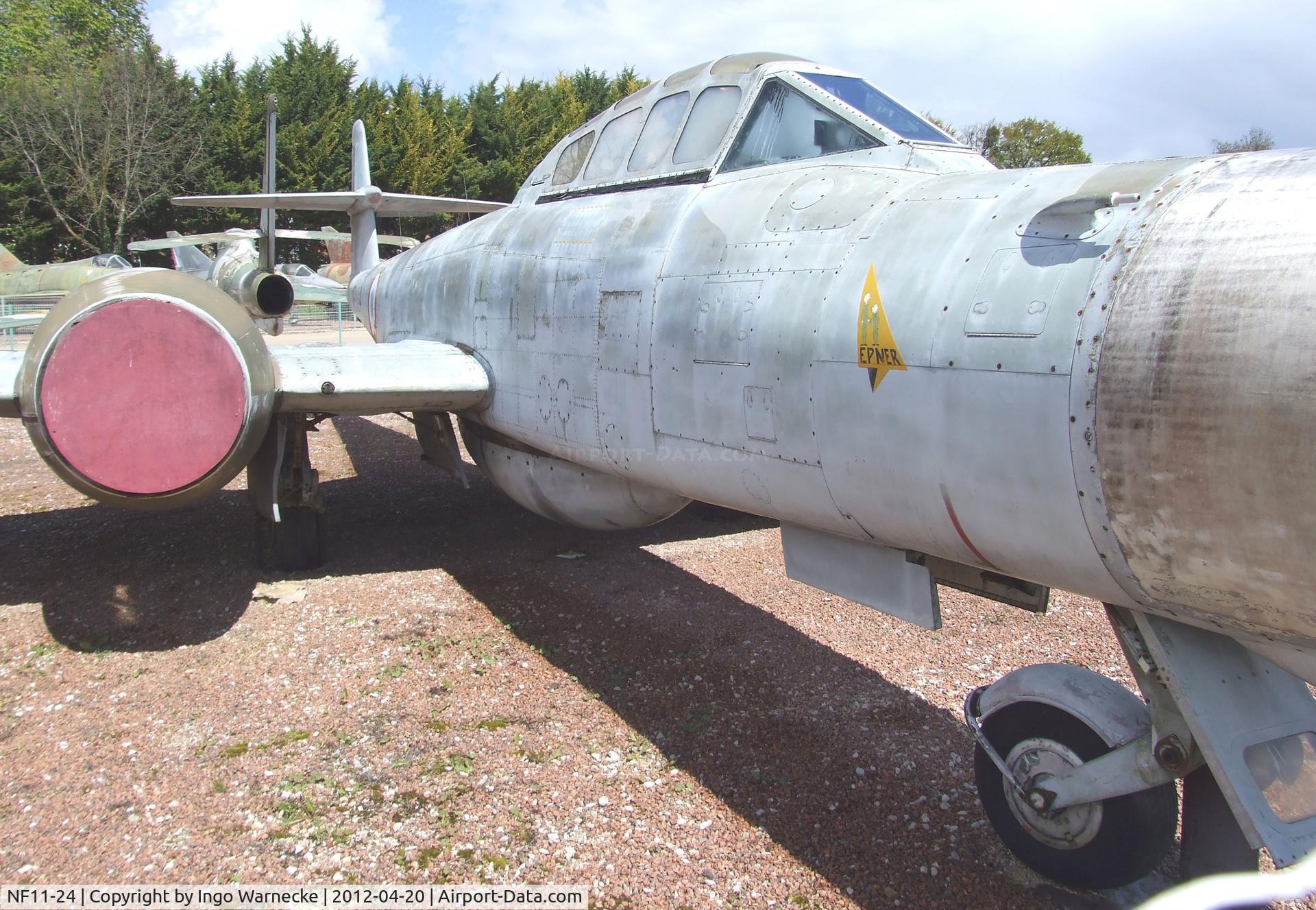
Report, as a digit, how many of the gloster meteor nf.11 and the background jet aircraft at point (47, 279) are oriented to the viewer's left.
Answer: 0

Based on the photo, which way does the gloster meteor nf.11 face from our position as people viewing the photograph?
facing the viewer and to the right of the viewer

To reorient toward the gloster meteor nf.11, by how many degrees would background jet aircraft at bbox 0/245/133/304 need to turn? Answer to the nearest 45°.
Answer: approximately 90° to its right

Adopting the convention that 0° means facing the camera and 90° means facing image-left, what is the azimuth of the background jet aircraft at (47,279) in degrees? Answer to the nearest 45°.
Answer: approximately 270°

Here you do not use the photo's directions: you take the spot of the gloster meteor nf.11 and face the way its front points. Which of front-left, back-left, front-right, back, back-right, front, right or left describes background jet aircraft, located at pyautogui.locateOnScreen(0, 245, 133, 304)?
back
